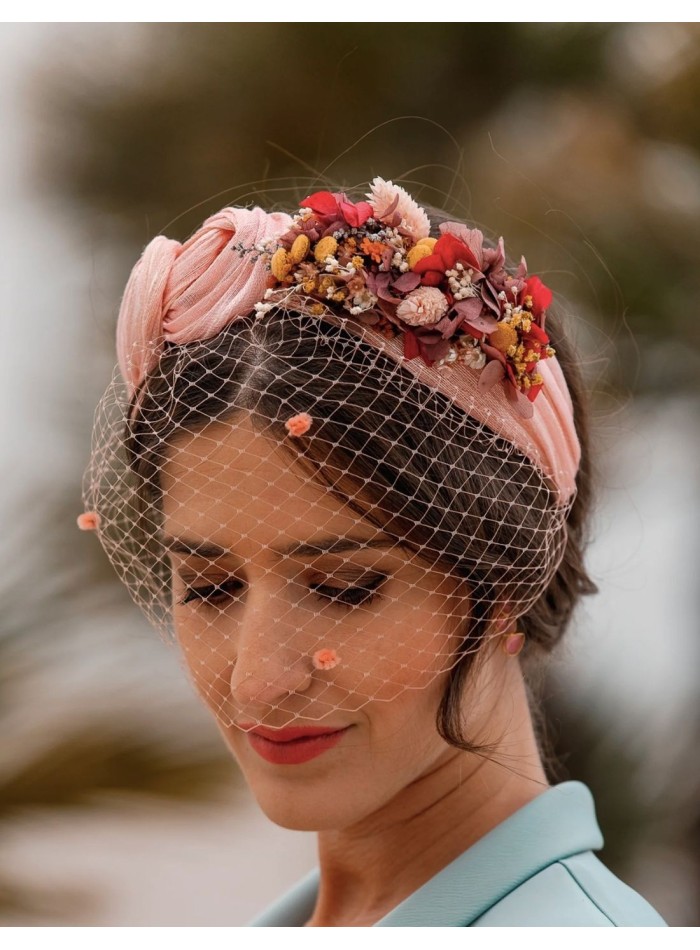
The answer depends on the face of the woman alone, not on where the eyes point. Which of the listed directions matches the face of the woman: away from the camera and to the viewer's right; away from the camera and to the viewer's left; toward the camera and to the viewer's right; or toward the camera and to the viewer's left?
toward the camera and to the viewer's left

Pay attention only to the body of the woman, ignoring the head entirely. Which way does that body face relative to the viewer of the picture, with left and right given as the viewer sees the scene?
facing the viewer and to the left of the viewer
